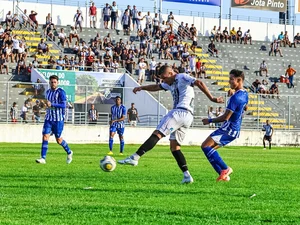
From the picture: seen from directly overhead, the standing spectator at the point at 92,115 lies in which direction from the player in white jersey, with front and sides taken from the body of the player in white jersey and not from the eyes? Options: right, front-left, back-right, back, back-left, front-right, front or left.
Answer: back-right

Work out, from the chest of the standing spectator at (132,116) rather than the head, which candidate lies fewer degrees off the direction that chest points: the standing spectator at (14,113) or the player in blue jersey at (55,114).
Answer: the player in blue jersey

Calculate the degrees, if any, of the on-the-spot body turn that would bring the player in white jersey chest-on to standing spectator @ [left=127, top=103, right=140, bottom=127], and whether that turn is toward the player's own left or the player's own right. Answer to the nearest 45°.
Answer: approximately 135° to the player's own right

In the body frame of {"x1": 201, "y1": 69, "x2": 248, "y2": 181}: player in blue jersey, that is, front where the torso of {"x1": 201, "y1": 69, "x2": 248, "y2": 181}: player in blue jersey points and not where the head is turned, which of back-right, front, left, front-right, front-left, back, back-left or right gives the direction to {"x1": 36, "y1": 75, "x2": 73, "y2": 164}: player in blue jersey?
front-right

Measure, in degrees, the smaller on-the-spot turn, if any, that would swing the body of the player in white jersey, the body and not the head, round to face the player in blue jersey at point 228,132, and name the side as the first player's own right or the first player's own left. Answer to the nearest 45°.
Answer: approximately 135° to the first player's own left

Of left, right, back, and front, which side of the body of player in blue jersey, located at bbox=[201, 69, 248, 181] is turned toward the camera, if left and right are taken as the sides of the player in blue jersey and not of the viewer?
left

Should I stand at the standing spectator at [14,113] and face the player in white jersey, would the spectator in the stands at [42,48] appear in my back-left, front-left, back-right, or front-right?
back-left

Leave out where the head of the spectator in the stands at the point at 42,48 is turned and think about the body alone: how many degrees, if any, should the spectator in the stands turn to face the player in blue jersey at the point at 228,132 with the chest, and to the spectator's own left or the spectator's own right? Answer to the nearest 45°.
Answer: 0° — they already face them

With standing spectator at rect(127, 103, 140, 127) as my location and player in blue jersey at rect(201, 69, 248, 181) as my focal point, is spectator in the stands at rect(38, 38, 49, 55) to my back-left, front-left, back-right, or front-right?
back-right
